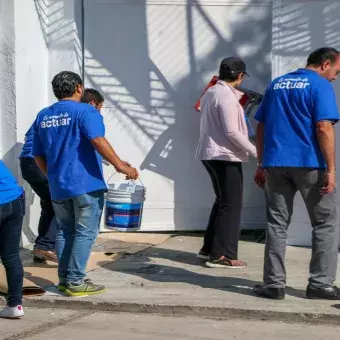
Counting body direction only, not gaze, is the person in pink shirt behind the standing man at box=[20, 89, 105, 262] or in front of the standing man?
in front

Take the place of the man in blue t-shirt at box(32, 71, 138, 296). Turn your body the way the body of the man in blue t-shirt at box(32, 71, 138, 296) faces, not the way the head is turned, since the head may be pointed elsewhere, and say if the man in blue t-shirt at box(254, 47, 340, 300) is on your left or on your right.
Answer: on your right

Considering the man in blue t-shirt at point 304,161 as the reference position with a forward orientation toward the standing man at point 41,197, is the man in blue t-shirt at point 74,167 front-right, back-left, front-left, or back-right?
front-left

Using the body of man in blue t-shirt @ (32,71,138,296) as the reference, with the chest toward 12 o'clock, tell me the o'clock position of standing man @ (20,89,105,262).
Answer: The standing man is roughly at 10 o'clock from the man in blue t-shirt.

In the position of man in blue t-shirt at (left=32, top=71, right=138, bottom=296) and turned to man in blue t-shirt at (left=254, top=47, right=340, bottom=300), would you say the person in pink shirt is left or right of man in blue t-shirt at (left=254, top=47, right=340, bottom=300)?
left

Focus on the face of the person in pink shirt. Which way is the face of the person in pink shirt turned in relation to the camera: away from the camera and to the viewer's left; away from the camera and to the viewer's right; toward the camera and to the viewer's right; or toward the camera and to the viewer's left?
away from the camera and to the viewer's right

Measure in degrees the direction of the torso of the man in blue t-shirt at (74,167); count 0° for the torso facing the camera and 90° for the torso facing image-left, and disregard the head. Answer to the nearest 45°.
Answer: approximately 225°

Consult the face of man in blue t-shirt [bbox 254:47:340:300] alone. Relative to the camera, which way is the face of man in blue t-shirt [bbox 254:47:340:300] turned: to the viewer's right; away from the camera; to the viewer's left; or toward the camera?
to the viewer's right

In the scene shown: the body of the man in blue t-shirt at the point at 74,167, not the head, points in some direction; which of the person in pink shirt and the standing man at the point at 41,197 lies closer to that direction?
the person in pink shirt

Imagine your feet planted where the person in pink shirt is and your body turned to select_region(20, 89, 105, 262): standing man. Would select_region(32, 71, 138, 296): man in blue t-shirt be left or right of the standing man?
left

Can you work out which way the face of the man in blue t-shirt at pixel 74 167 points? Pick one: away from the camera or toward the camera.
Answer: away from the camera

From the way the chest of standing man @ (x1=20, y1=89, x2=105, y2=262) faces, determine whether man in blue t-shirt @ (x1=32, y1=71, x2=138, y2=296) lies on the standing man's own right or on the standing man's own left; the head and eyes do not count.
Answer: on the standing man's own right

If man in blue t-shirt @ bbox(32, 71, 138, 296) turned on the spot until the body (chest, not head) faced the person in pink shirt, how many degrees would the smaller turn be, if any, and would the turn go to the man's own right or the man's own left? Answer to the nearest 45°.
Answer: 0° — they already face them

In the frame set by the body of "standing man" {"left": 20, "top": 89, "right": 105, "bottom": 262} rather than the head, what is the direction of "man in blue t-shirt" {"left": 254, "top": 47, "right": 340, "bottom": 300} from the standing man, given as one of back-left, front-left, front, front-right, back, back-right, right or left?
front-right

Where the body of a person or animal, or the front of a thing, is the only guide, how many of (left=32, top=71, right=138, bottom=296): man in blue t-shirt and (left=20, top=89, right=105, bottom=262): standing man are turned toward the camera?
0
